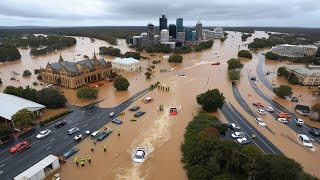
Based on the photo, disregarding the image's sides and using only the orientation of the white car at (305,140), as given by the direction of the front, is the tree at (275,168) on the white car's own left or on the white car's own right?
on the white car's own right

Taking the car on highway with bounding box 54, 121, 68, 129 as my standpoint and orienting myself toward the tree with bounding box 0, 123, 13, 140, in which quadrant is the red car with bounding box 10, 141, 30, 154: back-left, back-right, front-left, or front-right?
front-left

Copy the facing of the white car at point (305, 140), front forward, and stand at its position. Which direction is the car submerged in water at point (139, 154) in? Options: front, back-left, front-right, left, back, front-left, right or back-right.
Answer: right

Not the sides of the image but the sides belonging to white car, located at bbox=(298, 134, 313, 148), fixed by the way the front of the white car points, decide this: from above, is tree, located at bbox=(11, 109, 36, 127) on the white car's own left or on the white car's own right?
on the white car's own right

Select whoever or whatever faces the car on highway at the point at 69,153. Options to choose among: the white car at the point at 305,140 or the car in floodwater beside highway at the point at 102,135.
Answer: the car in floodwater beside highway at the point at 102,135

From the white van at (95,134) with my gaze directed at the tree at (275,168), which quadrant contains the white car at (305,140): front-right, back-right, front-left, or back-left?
front-left

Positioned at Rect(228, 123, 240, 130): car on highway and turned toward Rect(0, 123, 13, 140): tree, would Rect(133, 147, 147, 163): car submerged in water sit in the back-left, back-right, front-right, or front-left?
front-left
